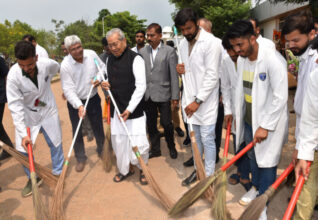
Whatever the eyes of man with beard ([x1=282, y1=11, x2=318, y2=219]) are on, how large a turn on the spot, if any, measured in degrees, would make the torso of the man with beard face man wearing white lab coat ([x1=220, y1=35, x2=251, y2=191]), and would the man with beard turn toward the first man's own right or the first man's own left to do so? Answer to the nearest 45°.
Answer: approximately 90° to the first man's own right

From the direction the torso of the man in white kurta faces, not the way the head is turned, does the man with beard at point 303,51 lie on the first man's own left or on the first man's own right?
on the first man's own left

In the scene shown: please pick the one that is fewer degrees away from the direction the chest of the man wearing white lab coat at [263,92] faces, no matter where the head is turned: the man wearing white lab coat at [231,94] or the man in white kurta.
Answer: the man in white kurta

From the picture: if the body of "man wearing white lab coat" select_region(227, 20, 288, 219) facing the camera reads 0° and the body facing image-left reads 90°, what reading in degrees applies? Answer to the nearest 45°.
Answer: approximately 45°

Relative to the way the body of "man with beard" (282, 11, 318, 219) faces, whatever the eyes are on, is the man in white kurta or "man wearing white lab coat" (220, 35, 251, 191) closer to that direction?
the man in white kurta

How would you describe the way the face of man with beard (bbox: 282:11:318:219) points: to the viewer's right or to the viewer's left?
to the viewer's left

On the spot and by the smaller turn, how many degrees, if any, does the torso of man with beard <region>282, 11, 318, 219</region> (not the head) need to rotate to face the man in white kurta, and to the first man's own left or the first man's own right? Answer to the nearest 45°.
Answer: approximately 45° to the first man's own right

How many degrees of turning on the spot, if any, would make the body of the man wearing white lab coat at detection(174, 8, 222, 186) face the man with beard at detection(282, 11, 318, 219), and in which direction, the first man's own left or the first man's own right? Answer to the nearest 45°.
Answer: approximately 90° to the first man's own left

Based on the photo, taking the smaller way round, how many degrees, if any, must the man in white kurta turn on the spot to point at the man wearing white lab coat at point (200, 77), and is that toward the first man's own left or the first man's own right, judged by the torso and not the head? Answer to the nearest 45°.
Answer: approximately 135° to the first man's own left

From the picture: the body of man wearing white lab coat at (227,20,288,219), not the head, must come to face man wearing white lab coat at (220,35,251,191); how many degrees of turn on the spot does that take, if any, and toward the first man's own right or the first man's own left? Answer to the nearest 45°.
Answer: approximately 90° to the first man's own right
